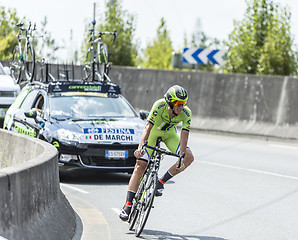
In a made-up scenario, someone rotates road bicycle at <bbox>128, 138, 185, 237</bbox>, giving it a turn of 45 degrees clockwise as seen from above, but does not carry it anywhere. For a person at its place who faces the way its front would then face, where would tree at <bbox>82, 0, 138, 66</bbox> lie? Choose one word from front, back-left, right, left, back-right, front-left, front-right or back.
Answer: back-right

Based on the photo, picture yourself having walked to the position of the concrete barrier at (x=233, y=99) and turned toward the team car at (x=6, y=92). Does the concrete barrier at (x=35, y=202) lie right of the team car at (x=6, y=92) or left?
left

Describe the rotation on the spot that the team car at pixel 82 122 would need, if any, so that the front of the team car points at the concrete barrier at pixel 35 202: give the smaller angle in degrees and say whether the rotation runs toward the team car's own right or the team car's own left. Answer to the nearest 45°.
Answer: approximately 45° to the team car's own right

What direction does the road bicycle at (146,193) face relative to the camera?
toward the camera

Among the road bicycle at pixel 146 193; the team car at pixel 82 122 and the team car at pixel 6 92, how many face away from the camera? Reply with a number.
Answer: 0

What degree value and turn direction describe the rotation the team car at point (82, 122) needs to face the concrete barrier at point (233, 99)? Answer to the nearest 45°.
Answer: approximately 90° to its left

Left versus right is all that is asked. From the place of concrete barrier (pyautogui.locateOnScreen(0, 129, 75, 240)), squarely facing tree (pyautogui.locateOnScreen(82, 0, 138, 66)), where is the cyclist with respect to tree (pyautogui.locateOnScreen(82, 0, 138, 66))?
right

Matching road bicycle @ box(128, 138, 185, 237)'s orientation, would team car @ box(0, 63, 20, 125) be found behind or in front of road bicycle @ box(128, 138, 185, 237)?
behind

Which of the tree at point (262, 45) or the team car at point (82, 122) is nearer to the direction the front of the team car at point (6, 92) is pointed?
the team car

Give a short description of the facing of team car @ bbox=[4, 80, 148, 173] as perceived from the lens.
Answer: facing the viewer and to the right of the viewer

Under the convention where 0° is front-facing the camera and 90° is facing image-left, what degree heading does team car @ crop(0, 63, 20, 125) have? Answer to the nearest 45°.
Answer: approximately 315°
